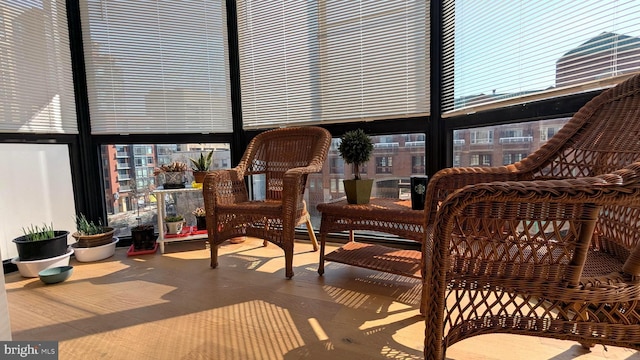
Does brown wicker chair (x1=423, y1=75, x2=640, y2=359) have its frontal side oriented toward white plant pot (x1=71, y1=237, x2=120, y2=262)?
yes

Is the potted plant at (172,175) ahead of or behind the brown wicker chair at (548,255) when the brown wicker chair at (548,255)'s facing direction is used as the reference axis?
ahead

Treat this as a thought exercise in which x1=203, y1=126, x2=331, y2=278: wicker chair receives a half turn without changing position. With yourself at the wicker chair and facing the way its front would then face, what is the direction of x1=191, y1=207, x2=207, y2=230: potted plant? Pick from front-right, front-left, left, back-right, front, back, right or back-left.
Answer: left

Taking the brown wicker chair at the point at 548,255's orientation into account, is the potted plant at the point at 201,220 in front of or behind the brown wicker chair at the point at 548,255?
in front

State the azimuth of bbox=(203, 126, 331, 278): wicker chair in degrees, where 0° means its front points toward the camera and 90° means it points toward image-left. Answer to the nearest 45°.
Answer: approximately 45°

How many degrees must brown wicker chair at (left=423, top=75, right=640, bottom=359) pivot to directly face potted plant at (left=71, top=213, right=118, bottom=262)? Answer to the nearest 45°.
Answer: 0° — it already faces it

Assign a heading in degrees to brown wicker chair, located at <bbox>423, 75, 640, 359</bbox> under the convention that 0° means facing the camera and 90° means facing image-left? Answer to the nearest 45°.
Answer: approximately 90°

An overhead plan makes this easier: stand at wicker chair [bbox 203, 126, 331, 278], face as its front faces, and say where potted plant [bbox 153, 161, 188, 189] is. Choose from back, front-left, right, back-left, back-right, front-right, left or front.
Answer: right

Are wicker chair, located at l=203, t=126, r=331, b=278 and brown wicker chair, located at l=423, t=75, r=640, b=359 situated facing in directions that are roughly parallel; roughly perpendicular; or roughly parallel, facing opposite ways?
roughly perpendicular

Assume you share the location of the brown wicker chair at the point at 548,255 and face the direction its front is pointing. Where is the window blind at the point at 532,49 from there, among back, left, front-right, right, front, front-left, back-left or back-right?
right

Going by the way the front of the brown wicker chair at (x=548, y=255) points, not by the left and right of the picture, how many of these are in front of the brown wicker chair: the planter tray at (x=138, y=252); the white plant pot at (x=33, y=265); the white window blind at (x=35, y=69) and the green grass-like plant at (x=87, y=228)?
4

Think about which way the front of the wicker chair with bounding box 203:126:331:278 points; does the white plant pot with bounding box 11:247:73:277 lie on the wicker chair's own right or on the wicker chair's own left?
on the wicker chair's own right
